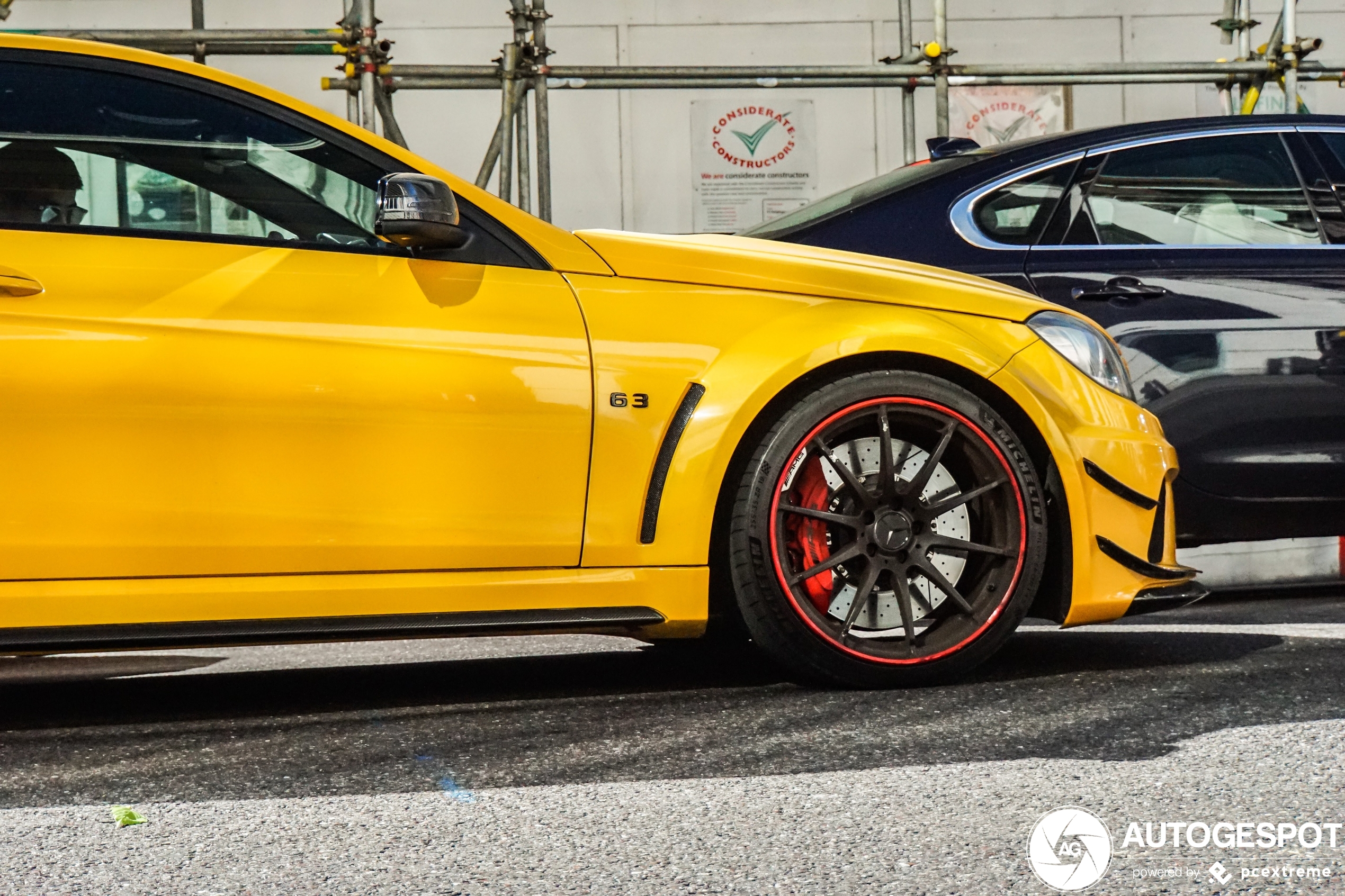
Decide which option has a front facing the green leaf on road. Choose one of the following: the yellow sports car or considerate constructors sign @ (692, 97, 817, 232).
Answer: the considerate constructors sign

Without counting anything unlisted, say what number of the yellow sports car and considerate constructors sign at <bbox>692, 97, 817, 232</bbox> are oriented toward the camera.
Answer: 1

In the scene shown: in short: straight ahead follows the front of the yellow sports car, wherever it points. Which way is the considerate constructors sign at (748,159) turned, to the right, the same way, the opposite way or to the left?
to the right

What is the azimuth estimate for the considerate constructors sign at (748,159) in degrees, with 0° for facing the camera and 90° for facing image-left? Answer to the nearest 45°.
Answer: approximately 0°

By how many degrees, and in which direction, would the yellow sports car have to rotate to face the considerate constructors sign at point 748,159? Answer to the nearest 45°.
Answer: approximately 90° to its left

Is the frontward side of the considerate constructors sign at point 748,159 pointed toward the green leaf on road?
yes

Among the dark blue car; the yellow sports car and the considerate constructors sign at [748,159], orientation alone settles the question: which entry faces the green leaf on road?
the considerate constructors sign

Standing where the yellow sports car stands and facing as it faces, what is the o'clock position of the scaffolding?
The scaffolding is roughly at 9 o'clock from the yellow sports car.

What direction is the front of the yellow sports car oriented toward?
to the viewer's right

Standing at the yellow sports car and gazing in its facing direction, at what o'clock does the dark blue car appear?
The dark blue car is roughly at 11 o'clock from the yellow sports car.
